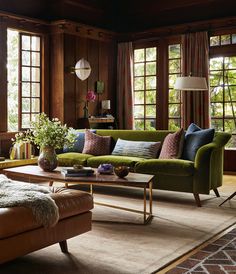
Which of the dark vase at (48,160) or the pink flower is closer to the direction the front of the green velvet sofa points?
the dark vase

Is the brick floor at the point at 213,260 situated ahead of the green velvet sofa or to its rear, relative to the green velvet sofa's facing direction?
ahead

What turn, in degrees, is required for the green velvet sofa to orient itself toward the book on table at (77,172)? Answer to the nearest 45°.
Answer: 0° — it already faces it

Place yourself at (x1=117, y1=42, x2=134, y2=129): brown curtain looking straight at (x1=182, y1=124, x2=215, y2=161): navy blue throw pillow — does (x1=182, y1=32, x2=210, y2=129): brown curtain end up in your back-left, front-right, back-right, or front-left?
front-left

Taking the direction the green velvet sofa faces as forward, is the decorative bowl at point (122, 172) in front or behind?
in front

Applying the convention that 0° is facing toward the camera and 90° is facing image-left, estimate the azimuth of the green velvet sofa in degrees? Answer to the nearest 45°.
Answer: approximately 45°

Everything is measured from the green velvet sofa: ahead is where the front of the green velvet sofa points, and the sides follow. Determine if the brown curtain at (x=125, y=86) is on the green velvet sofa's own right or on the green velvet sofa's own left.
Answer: on the green velvet sofa's own right

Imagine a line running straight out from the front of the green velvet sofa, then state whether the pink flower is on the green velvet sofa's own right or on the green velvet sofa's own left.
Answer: on the green velvet sofa's own right
